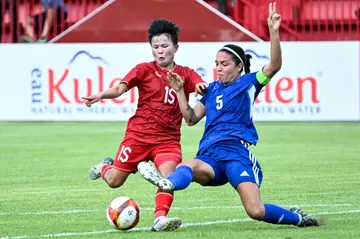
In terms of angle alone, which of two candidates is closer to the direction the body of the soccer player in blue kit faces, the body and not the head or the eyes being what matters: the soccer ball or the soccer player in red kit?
the soccer ball

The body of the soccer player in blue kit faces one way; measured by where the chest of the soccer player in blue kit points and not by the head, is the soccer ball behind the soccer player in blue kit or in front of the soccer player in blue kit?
in front

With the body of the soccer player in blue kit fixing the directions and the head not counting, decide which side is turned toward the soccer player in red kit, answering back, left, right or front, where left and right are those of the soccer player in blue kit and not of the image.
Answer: right

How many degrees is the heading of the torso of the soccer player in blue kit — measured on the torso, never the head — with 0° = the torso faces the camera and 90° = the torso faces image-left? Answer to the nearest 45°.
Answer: approximately 45°
